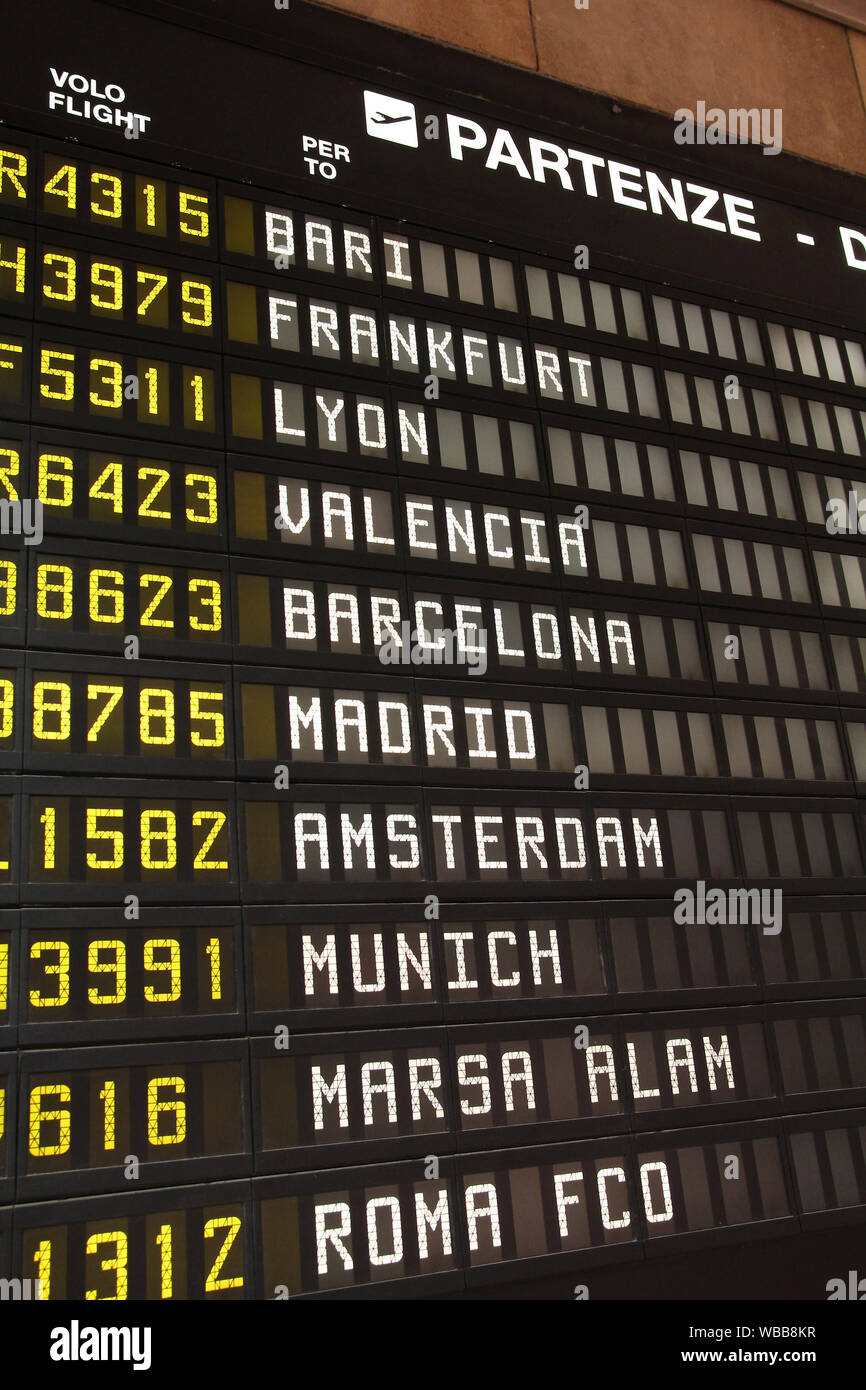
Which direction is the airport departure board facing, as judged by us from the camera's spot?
facing the viewer and to the right of the viewer
